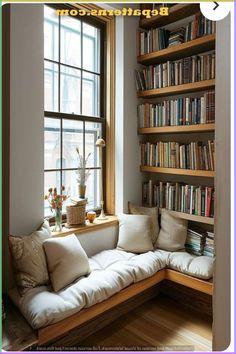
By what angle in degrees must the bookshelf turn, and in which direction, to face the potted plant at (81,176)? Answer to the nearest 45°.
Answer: approximately 45° to its right

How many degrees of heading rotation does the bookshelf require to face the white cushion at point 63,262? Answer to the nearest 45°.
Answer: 0° — it already faces it

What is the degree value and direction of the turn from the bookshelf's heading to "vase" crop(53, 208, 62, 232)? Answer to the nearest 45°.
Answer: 0° — it already faces it
